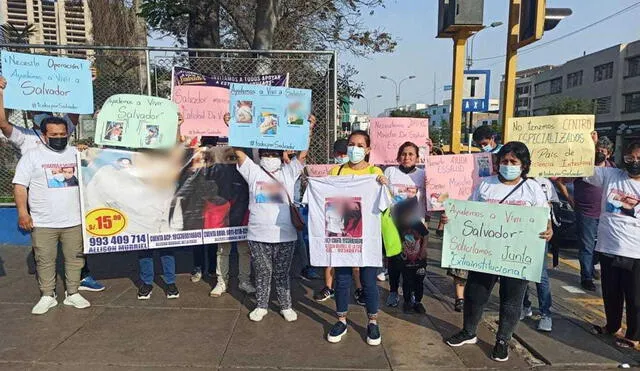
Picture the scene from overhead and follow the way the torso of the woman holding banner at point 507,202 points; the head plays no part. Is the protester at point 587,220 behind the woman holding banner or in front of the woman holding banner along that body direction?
behind

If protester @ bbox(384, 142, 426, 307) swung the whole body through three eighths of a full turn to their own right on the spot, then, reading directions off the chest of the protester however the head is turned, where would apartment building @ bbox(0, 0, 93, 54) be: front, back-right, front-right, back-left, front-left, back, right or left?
front

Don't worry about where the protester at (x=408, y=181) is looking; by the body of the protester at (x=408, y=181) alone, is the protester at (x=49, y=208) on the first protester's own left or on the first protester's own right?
on the first protester's own right

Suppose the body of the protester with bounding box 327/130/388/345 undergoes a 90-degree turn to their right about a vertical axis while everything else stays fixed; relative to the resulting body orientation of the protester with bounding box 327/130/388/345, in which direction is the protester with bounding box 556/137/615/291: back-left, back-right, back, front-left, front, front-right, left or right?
back-right

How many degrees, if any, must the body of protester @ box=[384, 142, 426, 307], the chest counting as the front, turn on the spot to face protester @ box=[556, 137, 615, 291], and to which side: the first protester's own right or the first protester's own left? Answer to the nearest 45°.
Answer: approximately 135° to the first protester's own left
